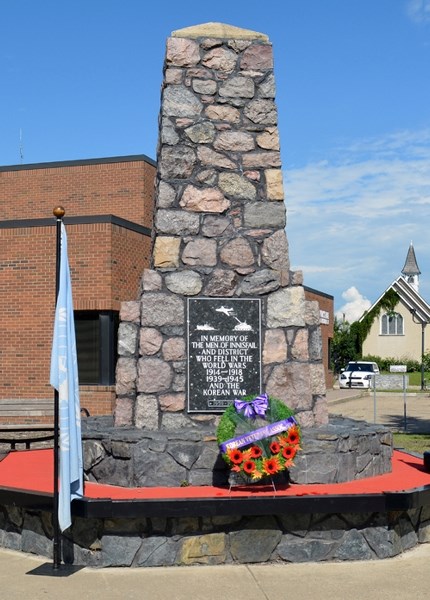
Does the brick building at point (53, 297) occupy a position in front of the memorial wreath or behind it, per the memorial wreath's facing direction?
behind

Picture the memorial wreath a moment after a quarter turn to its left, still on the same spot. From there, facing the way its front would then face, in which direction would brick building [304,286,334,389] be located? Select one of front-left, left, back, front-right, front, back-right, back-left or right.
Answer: left

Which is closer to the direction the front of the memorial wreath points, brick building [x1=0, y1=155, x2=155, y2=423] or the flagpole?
the flagpole

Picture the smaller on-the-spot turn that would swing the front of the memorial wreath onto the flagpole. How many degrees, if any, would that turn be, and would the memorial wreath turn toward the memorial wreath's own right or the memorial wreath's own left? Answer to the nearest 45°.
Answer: approximately 45° to the memorial wreath's own right

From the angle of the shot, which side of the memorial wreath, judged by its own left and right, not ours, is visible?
front

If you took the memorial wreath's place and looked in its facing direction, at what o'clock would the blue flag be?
The blue flag is roughly at 2 o'clock from the memorial wreath.
